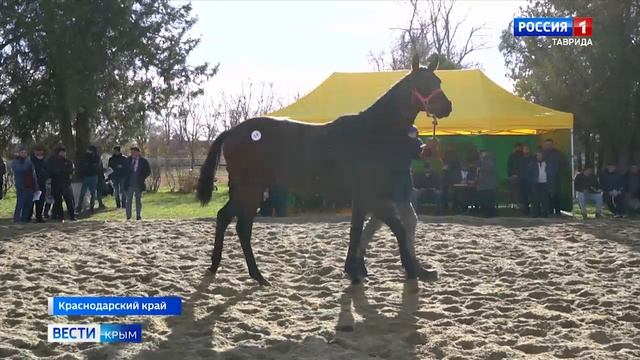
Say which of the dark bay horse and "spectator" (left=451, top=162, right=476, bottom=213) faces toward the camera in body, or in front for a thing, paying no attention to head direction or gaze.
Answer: the spectator

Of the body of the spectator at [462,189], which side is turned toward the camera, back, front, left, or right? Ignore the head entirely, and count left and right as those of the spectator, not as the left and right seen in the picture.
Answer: front

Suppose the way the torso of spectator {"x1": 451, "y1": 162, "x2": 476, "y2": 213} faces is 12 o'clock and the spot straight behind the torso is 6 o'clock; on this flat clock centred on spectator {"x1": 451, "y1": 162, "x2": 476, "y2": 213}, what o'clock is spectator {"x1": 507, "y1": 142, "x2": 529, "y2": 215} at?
spectator {"x1": 507, "y1": 142, "x2": 529, "y2": 215} is roughly at 9 o'clock from spectator {"x1": 451, "y1": 162, "x2": 476, "y2": 213}.

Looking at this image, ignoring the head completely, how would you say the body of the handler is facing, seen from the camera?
to the viewer's right

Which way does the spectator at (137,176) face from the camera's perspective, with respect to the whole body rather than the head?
toward the camera

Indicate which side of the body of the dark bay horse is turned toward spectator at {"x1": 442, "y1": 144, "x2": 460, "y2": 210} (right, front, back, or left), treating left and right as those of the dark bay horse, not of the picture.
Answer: left

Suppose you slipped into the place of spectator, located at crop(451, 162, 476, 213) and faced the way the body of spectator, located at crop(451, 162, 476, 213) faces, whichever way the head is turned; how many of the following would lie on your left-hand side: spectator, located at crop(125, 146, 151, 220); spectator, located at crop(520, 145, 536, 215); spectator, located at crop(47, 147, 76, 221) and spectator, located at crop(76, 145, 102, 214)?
1

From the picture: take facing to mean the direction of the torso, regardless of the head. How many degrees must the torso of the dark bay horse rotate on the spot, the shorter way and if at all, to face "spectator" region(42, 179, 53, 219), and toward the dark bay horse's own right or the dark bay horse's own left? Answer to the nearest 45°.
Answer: approximately 135° to the dark bay horse's own left

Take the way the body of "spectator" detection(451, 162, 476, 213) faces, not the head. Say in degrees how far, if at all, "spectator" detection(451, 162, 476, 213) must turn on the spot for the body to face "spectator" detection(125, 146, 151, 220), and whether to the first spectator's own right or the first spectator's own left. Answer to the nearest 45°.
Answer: approximately 45° to the first spectator's own right

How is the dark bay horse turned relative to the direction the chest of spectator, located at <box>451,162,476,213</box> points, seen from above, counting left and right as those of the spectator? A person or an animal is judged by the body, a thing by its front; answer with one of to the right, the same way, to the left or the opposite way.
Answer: to the left

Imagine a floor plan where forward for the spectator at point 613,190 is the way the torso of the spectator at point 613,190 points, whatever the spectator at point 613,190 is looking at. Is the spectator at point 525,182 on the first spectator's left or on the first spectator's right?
on the first spectator's right

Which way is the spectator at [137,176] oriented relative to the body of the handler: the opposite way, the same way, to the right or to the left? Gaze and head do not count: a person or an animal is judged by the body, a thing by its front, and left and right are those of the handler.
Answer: to the right

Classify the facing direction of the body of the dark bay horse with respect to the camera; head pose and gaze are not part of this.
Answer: to the viewer's right
